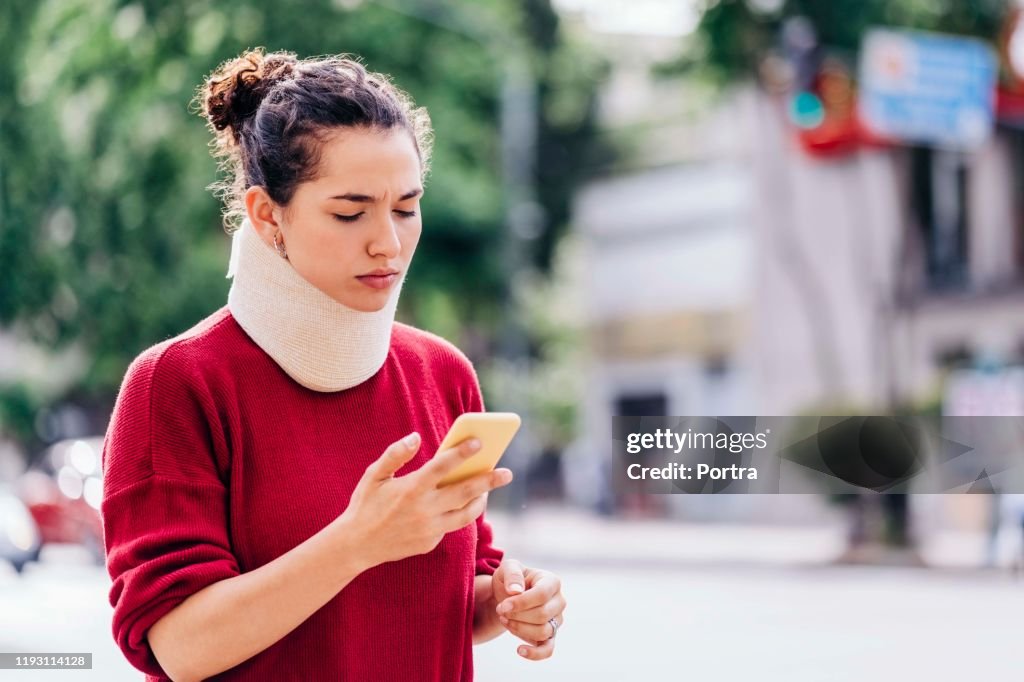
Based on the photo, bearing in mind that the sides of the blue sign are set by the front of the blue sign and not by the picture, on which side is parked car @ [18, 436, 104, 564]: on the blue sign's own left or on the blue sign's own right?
on the blue sign's own right

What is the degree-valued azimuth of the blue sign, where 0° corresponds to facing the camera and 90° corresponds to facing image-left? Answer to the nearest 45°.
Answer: approximately 0°

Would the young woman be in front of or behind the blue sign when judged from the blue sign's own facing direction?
in front

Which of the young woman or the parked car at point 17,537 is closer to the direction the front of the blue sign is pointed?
the young woman

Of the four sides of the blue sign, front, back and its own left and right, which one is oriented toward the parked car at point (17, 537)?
right

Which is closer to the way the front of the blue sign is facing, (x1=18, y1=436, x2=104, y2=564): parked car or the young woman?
the young woman

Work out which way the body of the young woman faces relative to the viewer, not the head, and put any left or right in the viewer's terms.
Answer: facing the viewer and to the right of the viewer

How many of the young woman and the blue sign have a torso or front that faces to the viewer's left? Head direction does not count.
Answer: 0

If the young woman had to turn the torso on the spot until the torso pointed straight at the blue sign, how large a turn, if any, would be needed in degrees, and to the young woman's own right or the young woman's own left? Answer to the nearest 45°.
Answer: approximately 90° to the young woman's own left
